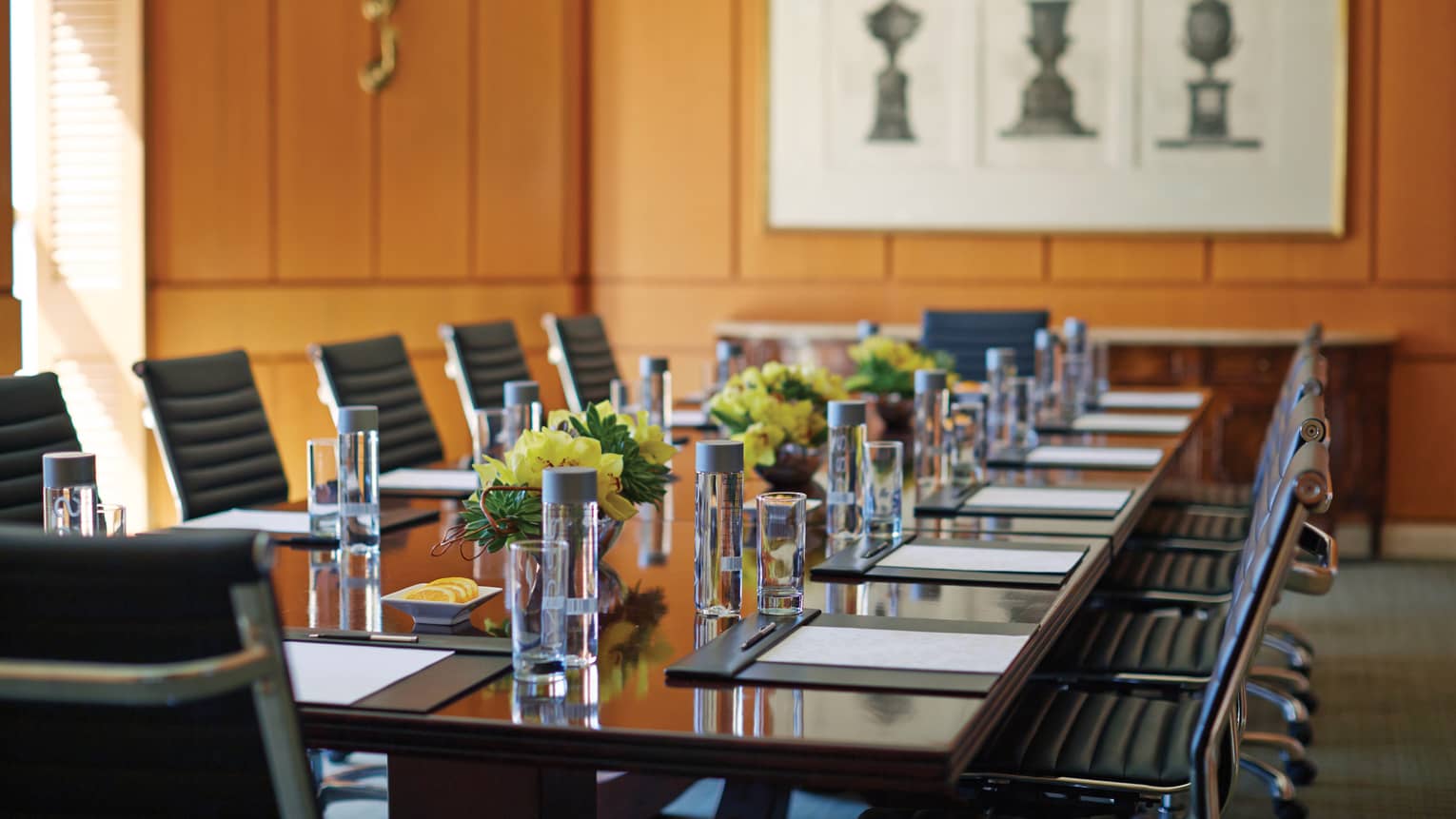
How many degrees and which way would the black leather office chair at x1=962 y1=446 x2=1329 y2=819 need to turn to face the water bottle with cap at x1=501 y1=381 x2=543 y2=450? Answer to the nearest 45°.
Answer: approximately 45° to its right

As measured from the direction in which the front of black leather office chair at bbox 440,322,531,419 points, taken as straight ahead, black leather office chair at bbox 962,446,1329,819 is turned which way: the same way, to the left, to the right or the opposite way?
the opposite way

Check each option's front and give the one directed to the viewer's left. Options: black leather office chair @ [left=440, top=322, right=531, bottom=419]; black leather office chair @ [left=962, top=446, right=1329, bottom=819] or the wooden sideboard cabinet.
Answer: black leather office chair @ [left=962, top=446, right=1329, bottom=819]

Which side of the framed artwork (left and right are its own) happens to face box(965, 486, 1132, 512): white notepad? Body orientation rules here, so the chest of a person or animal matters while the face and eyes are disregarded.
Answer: front

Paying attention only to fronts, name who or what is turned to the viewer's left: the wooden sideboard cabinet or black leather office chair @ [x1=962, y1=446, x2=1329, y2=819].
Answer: the black leather office chair

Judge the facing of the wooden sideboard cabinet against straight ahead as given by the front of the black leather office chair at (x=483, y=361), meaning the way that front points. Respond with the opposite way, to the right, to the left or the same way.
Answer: to the right

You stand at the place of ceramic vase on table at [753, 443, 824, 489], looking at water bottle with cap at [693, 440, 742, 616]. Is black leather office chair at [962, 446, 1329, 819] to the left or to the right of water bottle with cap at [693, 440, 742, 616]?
left

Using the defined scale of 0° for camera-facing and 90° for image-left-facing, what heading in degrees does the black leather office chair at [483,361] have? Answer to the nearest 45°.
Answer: approximately 315°

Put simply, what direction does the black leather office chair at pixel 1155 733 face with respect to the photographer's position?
facing to the left of the viewer

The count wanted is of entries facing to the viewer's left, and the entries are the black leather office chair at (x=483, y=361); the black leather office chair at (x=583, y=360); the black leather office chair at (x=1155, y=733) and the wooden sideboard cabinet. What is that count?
1

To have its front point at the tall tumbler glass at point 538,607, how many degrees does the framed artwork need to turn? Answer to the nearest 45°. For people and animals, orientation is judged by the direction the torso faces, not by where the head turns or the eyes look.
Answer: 0° — it already faces it

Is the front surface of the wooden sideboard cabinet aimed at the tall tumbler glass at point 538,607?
yes

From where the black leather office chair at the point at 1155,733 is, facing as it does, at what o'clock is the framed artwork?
The framed artwork is roughly at 3 o'clock from the black leather office chair.

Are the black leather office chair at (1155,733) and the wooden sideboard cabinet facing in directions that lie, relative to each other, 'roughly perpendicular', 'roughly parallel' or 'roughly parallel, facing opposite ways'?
roughly perpendicular

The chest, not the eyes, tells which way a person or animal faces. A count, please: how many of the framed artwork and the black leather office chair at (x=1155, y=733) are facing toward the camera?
1
